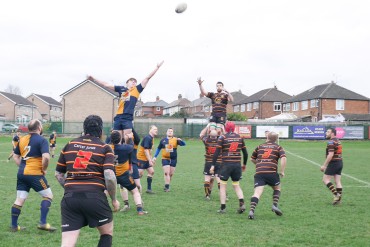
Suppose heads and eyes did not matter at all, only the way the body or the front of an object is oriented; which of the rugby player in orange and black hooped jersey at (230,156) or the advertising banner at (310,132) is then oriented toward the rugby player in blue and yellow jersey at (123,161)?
the advertising banner

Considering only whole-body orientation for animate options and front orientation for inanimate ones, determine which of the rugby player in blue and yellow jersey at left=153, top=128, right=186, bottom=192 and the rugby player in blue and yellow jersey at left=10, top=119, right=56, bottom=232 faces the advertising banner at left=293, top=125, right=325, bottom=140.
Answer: the rugby player in blue and yellow jersey at left=10, top=119, right=56, bottom=232

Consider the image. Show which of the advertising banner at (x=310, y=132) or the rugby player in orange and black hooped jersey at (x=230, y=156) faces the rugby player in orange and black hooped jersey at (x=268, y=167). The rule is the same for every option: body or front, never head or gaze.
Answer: the advertising banner

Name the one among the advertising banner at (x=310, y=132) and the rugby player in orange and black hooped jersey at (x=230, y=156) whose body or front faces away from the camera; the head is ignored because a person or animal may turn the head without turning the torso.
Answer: the rugby player in orange and black hooped jersey

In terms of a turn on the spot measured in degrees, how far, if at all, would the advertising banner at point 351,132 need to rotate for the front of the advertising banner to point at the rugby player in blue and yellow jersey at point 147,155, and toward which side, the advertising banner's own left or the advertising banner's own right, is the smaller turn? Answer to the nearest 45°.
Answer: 0° — it already faces them

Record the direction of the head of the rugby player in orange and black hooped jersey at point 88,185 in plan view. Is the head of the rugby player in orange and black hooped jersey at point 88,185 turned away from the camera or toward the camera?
away from the camera

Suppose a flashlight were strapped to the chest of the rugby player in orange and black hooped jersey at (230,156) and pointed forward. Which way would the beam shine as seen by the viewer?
away from the camera
